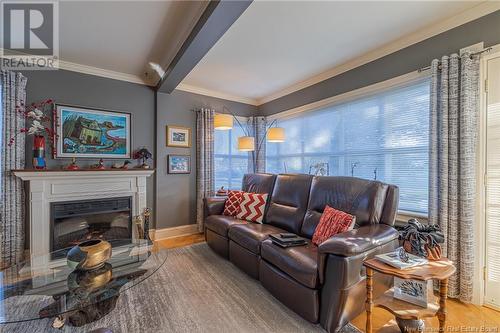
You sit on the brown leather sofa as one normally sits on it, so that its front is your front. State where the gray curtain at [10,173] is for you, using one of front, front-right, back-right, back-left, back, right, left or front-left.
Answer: front-right

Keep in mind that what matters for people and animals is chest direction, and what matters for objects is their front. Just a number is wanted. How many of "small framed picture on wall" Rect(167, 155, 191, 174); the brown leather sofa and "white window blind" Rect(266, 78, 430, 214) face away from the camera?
0

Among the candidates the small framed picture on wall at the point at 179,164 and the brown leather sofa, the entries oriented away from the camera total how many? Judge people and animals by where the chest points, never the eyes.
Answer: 0

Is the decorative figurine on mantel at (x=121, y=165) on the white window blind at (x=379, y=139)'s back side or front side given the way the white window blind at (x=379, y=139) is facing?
on the front side

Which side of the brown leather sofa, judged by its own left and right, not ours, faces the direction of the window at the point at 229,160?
right

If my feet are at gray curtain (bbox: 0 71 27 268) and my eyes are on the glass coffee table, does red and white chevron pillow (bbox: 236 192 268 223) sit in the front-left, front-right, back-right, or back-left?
front-left

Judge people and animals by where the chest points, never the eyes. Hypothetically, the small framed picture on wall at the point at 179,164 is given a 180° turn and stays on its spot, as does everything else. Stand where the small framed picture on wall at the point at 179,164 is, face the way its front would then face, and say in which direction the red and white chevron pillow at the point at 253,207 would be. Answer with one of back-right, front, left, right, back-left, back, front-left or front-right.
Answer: back-right

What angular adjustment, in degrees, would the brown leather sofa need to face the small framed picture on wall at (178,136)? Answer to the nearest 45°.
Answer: approximately 90° to its right

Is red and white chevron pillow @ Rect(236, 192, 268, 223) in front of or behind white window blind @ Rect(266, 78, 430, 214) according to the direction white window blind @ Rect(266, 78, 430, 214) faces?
in front

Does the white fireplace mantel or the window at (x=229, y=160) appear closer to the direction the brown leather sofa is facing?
the white fireplace mantel

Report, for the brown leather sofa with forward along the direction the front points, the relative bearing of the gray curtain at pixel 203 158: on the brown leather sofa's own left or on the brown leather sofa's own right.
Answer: on the brown leather sofa's own right

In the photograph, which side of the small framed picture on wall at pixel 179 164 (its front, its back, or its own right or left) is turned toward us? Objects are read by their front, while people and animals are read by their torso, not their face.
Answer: front

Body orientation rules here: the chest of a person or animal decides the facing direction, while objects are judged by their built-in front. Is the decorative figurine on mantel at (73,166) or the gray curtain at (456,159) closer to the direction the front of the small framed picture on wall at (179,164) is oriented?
the gray curtain

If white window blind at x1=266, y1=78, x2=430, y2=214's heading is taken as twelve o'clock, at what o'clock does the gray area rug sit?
The gray area rug is roughly at 12 o'clock from the white window blind.

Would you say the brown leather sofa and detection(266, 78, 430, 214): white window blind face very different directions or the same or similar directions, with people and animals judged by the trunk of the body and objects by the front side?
same or similar directions

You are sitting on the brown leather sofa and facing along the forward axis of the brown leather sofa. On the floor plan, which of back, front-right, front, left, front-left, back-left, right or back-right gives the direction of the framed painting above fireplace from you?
front-right

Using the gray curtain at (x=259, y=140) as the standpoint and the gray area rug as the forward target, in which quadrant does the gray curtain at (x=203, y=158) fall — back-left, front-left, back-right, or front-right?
front-right

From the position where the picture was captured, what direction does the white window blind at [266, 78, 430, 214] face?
facing the viewer and to the left of the viewer
